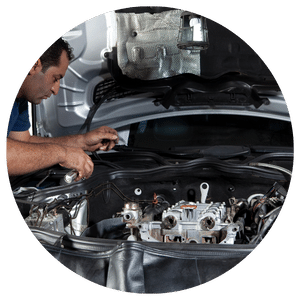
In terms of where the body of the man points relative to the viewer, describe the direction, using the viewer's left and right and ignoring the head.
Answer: facing to the right of the viewer

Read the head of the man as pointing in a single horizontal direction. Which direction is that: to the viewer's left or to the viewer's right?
to the viewer's right
